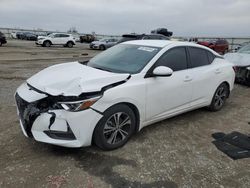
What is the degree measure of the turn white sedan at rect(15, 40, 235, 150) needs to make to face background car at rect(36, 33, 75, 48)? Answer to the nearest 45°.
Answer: approximately 135° to its right

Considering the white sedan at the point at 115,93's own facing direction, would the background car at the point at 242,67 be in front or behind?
behind

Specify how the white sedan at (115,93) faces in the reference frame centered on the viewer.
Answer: facing the viewer and to the left of the viewer

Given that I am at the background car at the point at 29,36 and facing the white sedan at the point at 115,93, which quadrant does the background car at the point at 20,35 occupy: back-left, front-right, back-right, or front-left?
back-right

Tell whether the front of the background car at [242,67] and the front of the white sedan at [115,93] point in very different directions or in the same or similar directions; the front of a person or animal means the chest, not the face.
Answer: same or similar directions

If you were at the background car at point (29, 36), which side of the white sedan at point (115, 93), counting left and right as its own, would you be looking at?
right

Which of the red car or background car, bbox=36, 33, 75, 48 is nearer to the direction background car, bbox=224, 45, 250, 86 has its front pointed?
the background car

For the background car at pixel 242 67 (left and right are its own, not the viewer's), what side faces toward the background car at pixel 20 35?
right

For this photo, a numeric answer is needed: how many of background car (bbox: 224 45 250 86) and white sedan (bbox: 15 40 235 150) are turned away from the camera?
0

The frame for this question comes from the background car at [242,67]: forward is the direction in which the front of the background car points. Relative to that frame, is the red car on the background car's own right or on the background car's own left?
on the background car's own right

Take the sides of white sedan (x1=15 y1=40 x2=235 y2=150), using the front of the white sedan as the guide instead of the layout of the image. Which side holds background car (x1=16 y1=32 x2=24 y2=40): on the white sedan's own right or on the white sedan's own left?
on the white sedan's own right

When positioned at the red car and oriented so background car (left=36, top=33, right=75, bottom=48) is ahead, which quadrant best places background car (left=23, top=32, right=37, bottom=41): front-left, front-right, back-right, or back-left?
front-right

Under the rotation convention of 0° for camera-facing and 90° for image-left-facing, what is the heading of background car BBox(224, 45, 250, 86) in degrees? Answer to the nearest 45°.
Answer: approximately 45°
